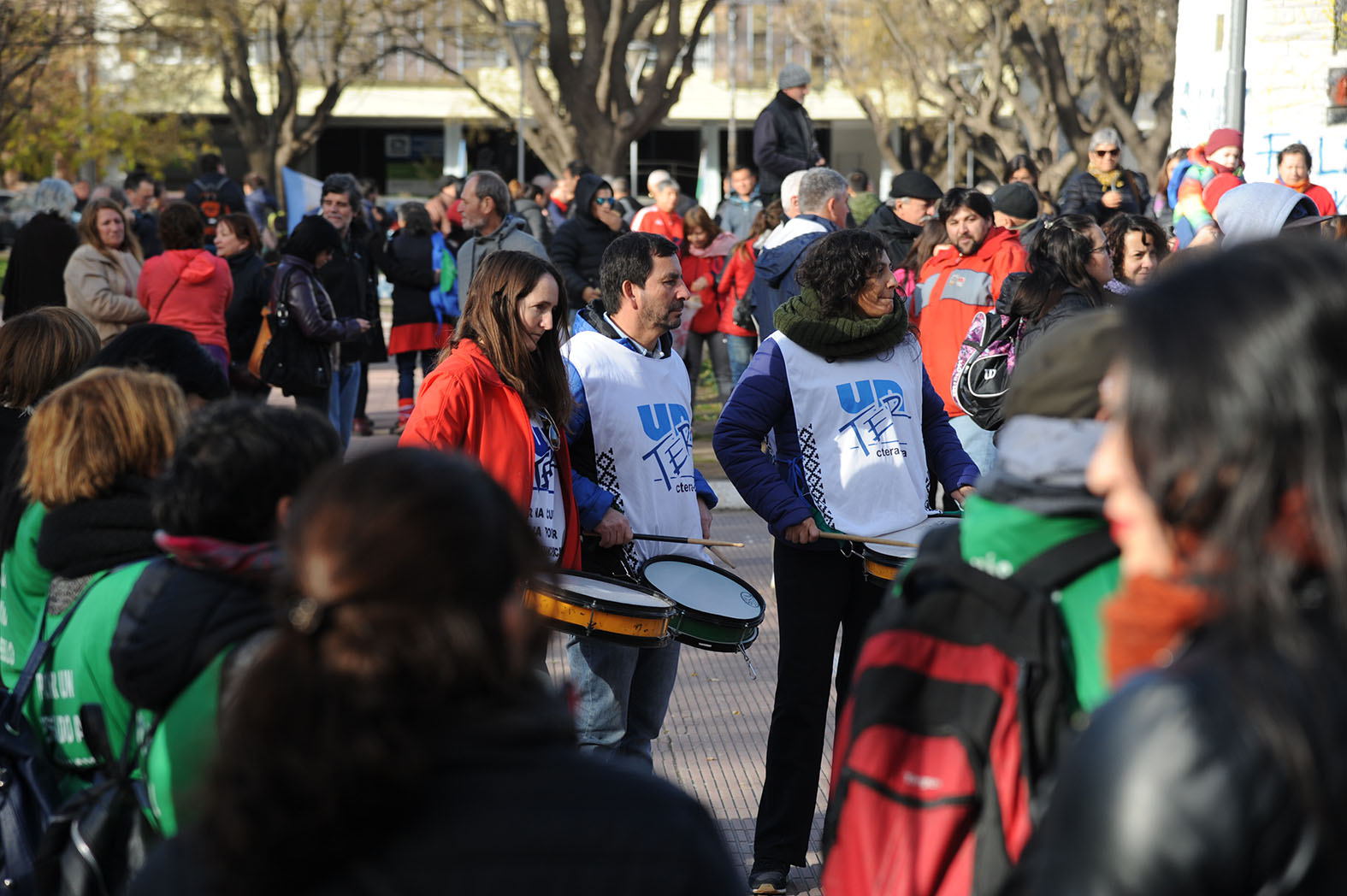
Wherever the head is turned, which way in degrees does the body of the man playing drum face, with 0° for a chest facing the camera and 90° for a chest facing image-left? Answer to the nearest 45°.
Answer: approximately 315°

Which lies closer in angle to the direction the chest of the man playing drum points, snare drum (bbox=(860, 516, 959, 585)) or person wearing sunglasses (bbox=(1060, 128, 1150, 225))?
the snare drum

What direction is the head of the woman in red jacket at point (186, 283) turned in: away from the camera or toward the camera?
away from the camera

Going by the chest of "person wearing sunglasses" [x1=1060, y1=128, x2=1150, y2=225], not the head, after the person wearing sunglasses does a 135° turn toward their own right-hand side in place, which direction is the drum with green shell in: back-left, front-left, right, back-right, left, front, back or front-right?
back-left

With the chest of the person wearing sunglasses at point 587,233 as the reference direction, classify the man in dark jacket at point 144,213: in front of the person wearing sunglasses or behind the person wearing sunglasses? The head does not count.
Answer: behind

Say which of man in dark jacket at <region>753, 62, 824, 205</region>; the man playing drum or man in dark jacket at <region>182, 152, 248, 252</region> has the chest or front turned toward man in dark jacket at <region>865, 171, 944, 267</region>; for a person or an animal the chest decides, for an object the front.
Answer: man in dark jacket at <region>753, 62, 824, 205</region>

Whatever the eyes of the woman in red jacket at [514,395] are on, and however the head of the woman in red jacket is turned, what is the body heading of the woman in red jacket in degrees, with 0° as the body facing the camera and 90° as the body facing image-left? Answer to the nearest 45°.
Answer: approximately 315°

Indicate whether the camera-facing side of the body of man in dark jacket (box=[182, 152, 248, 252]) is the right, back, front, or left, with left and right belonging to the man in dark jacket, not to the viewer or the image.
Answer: back

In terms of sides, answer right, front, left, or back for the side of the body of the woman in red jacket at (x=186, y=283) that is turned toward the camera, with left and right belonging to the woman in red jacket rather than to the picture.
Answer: back

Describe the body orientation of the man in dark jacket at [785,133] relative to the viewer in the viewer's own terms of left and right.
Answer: facing the viewer and to the right of the viewer

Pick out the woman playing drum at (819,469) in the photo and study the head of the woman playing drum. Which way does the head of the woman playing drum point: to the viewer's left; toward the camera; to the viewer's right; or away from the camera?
to the viewer's right

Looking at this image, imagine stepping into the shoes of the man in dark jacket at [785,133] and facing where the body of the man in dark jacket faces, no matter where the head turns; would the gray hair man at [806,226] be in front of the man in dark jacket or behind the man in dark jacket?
in front

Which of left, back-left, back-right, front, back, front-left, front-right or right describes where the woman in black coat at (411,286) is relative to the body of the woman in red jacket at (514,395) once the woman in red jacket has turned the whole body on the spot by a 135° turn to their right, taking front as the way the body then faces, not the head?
right
